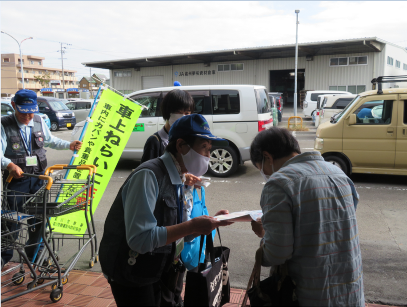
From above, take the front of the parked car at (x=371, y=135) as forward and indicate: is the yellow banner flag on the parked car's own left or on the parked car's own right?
on the parked car's own left

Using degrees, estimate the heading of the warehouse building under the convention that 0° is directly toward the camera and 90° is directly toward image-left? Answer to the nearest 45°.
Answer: approximately 45°

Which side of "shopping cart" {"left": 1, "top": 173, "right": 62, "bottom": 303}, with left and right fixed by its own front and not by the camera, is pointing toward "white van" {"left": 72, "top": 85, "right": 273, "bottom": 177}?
back

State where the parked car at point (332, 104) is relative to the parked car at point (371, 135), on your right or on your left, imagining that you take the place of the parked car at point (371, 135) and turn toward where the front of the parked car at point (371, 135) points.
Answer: on your right

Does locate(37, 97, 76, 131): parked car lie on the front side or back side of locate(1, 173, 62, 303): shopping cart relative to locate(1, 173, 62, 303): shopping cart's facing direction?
on the back side

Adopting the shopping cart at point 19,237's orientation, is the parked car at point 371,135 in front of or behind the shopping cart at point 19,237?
behind

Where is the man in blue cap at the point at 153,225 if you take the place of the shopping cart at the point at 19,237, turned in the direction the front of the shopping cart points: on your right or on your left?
on your left

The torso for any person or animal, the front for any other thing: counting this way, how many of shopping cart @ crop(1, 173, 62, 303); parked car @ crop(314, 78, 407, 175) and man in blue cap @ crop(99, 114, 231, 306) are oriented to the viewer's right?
1

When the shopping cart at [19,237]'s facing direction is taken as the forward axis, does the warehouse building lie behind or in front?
behind

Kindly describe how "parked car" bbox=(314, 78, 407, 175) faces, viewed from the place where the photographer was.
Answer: facing to the left of the viewer

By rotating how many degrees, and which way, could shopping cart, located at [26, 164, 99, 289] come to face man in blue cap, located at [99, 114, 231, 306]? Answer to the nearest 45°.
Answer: approximately 45° to its left

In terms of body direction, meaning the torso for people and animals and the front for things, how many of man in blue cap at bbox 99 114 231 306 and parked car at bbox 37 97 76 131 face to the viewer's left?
0

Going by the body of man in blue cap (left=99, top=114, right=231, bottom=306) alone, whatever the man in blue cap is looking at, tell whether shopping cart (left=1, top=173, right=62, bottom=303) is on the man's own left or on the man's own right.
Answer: on the man's own left

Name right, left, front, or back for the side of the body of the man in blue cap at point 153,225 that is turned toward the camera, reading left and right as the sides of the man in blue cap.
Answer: right
